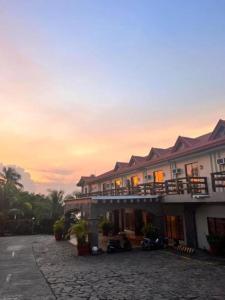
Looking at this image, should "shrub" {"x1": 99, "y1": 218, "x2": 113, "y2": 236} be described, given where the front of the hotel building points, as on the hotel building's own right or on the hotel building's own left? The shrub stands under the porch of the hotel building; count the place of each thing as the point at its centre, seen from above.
on the hotel building's own right

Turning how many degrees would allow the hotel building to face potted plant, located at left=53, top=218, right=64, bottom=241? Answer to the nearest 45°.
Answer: approximately 90° to its right

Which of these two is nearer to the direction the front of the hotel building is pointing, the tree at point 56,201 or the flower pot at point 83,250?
the flower pot

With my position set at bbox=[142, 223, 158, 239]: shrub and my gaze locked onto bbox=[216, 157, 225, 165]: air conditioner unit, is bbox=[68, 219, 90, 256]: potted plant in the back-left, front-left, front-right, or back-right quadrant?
back-right

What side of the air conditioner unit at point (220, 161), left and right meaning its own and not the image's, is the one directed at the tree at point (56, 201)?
right

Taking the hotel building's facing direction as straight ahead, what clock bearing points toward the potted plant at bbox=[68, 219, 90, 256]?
The potted plant is roughly at 1 o'clock from the hotel building.

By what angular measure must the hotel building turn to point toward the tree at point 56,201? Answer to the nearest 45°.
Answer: approximately 90° to its right

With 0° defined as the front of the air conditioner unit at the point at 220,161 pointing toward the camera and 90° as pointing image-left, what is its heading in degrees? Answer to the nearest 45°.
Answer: approximately 45°
